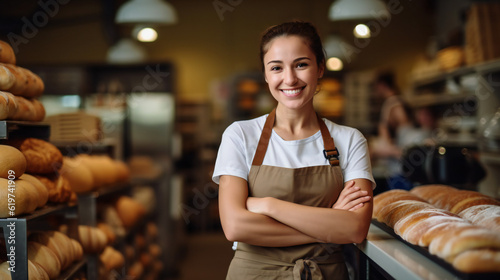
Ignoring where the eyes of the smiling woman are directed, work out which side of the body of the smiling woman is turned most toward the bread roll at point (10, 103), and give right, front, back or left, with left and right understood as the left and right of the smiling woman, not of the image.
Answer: right

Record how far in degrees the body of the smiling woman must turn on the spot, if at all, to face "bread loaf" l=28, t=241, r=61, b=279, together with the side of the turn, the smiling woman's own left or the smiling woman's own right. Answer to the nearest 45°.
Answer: approximately 90° to the smiling woman's own right

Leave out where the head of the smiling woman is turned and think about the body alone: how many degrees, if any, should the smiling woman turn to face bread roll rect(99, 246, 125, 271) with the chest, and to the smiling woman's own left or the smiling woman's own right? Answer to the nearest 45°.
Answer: approximately 135° to the smiling woman's own right

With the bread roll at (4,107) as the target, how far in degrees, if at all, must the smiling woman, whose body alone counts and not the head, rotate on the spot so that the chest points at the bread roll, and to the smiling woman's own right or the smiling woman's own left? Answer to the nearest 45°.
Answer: approximately 90° to the smiling woman's own right

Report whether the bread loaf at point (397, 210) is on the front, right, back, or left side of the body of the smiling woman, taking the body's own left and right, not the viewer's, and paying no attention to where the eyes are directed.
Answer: left

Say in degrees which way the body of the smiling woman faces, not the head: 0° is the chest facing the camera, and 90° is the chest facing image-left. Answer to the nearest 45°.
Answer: approximately 0°

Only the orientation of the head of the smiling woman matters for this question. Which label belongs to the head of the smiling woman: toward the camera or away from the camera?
toward the camera

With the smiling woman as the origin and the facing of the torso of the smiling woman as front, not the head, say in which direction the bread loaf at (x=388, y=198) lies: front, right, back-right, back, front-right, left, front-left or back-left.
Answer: back-left
